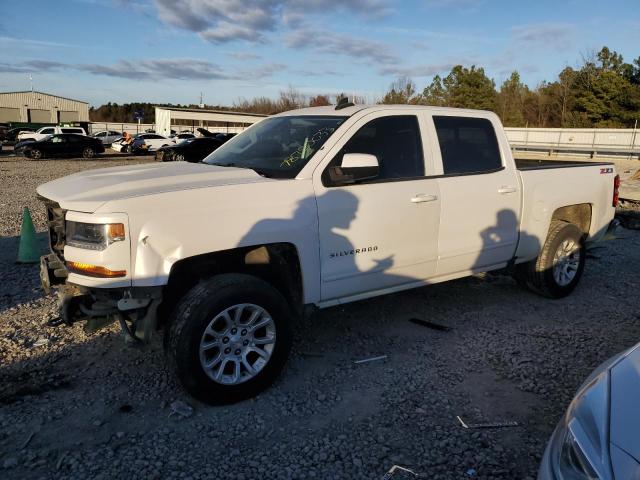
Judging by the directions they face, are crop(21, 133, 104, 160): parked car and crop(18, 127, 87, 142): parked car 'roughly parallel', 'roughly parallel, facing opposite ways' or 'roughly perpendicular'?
roughly parallel

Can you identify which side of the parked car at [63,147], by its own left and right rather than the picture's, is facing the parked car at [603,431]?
left

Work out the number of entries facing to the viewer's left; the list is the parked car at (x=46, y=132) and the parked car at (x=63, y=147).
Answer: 2

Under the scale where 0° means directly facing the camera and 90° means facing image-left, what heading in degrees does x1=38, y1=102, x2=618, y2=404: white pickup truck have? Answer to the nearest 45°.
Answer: approximately 45°

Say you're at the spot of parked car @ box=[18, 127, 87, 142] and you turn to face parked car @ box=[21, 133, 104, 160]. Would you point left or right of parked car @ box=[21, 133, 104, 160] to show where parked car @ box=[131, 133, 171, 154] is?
left

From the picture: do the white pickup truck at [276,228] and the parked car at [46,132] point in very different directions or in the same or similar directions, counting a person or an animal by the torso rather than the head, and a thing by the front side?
same or similar directions

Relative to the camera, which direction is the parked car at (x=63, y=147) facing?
to the viewer's left

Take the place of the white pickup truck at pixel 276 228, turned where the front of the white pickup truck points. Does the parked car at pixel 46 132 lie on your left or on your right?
on your right

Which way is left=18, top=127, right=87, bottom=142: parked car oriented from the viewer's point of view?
to the viewer's left

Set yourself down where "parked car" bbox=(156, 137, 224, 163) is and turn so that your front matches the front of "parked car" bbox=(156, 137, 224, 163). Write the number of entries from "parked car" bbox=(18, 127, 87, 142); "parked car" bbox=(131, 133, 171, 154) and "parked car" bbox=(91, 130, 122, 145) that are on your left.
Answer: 0
